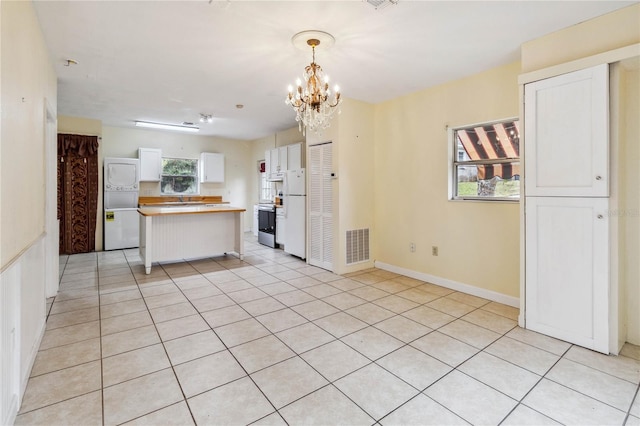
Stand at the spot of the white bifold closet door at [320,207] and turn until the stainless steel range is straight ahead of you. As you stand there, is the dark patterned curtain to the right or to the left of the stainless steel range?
left

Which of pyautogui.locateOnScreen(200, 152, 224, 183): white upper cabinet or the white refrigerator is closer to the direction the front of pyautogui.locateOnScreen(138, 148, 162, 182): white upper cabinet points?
the white refrigerator

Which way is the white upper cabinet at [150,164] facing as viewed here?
toward the camera

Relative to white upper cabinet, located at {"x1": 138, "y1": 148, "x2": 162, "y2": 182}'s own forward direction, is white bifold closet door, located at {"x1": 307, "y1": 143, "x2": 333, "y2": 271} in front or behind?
in front

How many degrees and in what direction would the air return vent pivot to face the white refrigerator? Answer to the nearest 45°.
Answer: approximately 180°

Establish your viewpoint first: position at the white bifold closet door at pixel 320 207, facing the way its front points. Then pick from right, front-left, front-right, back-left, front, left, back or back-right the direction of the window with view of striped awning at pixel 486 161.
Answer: left

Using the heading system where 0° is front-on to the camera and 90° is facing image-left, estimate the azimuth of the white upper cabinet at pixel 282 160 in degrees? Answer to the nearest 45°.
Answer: approximately 45°

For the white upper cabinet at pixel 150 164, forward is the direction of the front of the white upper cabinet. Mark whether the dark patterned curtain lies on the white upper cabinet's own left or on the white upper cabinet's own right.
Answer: on the white upper cabinet's own right

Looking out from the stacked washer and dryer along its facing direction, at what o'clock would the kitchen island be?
The kitchen island is roughly at 11 o'clock from the stacked washer and dryer.

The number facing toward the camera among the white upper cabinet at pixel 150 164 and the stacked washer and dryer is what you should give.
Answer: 2

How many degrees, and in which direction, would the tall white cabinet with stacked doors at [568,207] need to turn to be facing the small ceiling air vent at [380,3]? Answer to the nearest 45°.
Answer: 0° — it already faces it
